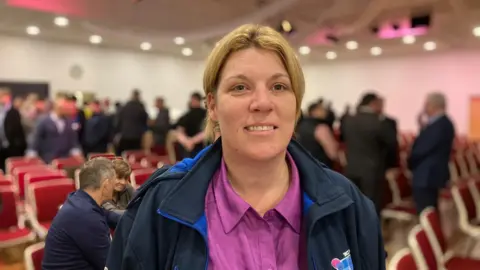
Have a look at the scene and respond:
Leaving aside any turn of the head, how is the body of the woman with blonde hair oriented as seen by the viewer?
toward the camera

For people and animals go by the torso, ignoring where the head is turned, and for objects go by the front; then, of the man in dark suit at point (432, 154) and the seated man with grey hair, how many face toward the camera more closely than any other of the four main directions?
0

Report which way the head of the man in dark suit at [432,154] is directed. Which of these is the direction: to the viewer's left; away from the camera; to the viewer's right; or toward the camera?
to the viewer's left

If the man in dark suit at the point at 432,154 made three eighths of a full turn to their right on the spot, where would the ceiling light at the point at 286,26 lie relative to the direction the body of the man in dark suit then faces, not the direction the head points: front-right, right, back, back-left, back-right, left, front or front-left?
left

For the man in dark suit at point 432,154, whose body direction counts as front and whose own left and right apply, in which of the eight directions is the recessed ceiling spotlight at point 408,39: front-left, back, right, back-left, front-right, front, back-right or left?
right

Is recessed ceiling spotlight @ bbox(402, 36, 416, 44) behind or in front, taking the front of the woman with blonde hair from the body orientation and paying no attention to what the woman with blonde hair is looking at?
behind

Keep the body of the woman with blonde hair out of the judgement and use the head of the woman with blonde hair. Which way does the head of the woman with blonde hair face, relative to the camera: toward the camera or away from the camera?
toward the camera

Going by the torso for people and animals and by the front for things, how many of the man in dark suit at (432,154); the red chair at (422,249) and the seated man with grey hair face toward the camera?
0

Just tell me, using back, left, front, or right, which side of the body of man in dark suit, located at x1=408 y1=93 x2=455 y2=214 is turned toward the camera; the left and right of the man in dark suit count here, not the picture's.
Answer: left

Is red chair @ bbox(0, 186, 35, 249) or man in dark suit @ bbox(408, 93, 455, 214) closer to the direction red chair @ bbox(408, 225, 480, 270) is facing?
the man in dark suit

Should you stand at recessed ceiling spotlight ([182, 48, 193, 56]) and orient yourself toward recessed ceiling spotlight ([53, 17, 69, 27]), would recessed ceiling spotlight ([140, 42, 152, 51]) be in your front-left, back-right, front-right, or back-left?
front-right
